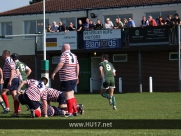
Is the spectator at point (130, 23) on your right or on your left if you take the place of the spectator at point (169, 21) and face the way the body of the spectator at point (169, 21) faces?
on your right

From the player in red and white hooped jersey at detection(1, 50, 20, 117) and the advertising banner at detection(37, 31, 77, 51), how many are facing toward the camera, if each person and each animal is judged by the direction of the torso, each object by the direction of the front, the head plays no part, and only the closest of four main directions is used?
1

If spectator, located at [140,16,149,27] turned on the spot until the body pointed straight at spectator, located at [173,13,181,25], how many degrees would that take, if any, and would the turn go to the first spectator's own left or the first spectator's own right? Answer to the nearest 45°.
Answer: approximately 45° to the first spectator's own left

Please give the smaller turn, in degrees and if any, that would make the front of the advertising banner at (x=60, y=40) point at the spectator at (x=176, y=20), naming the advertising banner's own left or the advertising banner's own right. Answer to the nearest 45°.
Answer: approximately 45° to the advertising banner's own left
